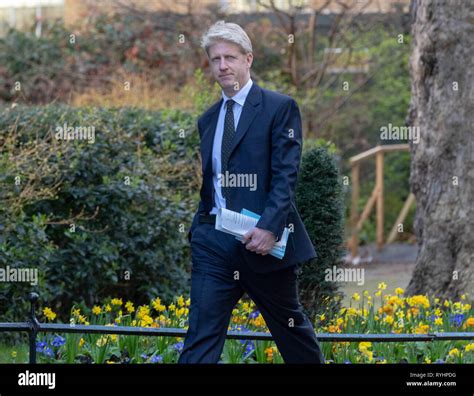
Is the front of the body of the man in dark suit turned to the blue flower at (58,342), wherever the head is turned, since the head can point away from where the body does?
no

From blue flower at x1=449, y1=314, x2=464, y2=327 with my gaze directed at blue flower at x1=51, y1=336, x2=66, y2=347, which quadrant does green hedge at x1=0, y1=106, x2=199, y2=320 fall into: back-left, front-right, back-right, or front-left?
front-right

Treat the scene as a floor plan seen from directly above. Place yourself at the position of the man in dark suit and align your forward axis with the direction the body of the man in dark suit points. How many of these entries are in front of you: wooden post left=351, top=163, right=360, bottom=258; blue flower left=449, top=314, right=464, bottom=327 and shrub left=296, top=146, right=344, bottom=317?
0

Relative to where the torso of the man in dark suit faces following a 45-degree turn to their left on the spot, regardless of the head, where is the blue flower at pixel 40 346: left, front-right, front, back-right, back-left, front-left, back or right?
back-right

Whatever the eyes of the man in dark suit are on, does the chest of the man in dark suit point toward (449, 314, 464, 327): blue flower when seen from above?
no

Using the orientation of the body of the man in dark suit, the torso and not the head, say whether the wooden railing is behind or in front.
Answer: behind

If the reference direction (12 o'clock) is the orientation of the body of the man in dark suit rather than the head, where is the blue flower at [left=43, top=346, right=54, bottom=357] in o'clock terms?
The blue flower is roughly at 3 o'clock from the man in dark suit.

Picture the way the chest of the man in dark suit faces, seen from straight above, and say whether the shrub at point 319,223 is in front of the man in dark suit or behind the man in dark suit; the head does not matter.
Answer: behind

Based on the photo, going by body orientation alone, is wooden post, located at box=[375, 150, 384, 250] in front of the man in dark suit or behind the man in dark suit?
behind

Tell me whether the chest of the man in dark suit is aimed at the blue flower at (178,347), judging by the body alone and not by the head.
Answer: no
